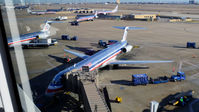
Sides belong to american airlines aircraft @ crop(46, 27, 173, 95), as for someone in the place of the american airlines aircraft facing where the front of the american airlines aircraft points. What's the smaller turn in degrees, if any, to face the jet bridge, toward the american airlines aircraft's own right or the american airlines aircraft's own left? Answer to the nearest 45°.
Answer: approximately 45° to the american airlines aircraft's own left

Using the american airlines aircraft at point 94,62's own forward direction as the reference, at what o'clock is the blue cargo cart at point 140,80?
The blue cargo cart is roughly at 8 o'clock from the american airlines aircraft.

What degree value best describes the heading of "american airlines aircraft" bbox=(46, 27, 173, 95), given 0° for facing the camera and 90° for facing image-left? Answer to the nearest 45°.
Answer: approximately 45°

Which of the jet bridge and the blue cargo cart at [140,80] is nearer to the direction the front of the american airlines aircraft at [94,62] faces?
the jet bridge
